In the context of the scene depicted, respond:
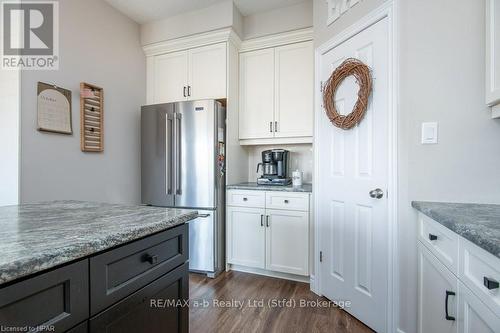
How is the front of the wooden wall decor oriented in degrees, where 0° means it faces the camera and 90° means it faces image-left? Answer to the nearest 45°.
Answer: approximately 315°

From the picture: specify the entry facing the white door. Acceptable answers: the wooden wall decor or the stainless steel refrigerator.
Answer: the wooden wall decor

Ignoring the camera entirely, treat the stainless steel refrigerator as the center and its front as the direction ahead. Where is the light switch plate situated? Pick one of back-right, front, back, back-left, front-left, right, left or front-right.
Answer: left

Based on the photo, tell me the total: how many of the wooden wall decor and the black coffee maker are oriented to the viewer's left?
0

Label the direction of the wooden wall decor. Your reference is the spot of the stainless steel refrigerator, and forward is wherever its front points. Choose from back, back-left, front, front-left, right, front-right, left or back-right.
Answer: front-right

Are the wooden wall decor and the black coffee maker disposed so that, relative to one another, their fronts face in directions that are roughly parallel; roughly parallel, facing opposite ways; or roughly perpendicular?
roughly perpendicular

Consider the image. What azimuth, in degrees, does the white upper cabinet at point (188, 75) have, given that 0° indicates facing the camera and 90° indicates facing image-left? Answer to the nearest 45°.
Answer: approximately 45°

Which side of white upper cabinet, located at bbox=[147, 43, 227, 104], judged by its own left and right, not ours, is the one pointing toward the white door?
left

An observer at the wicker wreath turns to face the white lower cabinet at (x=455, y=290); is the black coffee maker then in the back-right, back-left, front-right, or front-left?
back-right

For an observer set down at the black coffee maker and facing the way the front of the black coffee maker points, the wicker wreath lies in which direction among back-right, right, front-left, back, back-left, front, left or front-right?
front-left

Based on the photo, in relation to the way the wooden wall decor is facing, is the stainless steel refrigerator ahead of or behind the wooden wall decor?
ahead

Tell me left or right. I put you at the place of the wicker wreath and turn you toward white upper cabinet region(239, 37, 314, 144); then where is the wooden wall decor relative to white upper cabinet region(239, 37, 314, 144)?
left

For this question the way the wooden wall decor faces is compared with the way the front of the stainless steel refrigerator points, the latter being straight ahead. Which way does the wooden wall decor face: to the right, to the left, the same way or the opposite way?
to the left

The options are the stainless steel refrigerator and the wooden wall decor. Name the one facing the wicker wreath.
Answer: the wooden wall decor

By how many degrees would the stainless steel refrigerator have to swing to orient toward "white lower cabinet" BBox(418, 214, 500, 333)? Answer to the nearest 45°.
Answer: approximately 90° to its left
